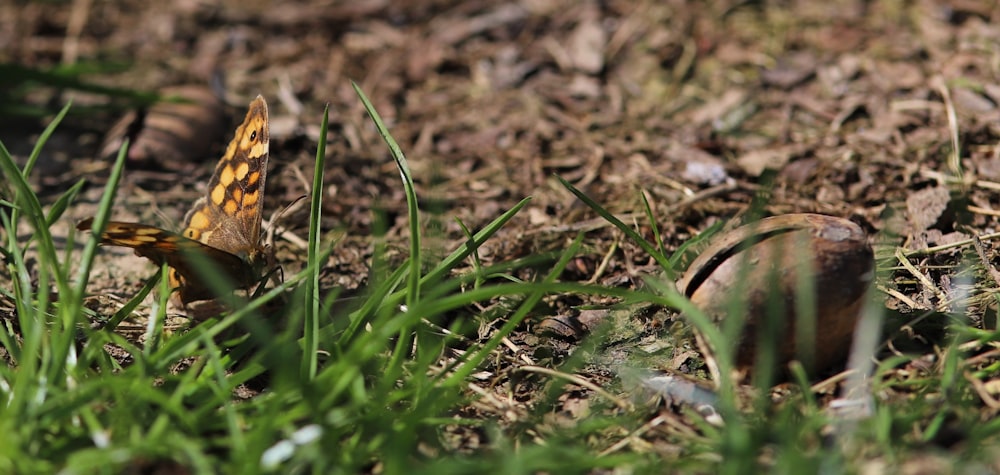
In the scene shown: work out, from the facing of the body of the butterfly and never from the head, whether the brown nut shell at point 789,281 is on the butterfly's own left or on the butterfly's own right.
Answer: on the butterfly's own right

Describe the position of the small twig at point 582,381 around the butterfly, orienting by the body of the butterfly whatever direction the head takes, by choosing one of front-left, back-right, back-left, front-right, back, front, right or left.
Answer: right

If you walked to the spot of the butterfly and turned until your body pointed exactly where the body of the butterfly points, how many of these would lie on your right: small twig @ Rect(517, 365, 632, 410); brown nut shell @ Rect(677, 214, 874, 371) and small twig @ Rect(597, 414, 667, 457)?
3

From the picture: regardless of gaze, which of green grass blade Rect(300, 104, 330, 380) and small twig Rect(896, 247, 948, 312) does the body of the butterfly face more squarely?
the small twig

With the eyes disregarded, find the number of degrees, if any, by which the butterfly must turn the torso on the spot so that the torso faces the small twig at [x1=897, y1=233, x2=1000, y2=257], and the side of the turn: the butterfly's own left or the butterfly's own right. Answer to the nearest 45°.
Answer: approximately 45° to the butterfly's own right

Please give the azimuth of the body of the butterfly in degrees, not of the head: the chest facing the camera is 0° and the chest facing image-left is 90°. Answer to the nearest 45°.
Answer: approximately 225°
